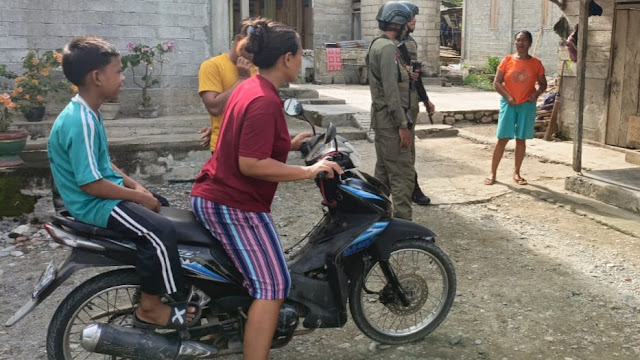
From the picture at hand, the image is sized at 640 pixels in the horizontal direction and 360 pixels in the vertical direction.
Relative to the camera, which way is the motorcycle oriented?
to the viewer's right

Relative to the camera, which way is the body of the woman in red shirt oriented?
to the viewer's right

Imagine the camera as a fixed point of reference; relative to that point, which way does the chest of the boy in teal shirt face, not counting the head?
to the viewer's right

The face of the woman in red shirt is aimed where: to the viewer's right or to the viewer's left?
to the viewer's right

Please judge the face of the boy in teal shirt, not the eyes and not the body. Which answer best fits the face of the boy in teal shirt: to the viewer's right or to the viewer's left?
to the viewer's right
